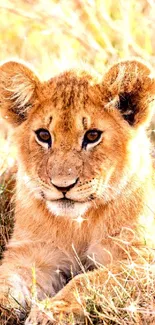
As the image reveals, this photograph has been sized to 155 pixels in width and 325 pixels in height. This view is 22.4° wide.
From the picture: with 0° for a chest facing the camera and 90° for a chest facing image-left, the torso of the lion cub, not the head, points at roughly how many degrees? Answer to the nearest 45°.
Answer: approximately 0°
